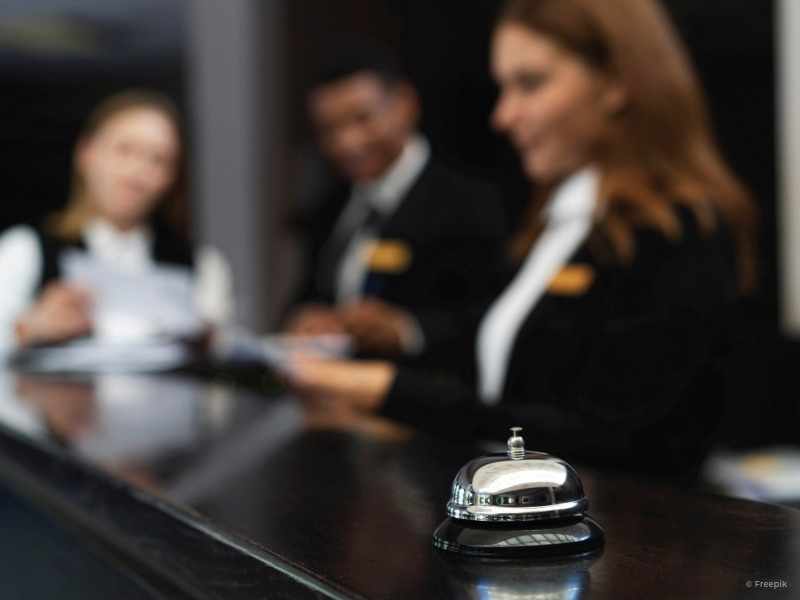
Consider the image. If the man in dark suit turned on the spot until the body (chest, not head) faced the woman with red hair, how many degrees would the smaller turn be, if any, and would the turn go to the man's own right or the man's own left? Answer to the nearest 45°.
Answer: approximately 45° to the man's own left

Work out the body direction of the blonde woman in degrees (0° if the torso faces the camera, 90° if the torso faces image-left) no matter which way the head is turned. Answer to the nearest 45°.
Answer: approximately 0°

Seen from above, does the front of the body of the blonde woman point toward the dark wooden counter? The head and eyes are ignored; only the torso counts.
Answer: yes

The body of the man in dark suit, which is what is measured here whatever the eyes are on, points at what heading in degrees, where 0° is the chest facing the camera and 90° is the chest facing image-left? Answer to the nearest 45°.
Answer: approximately 45°
